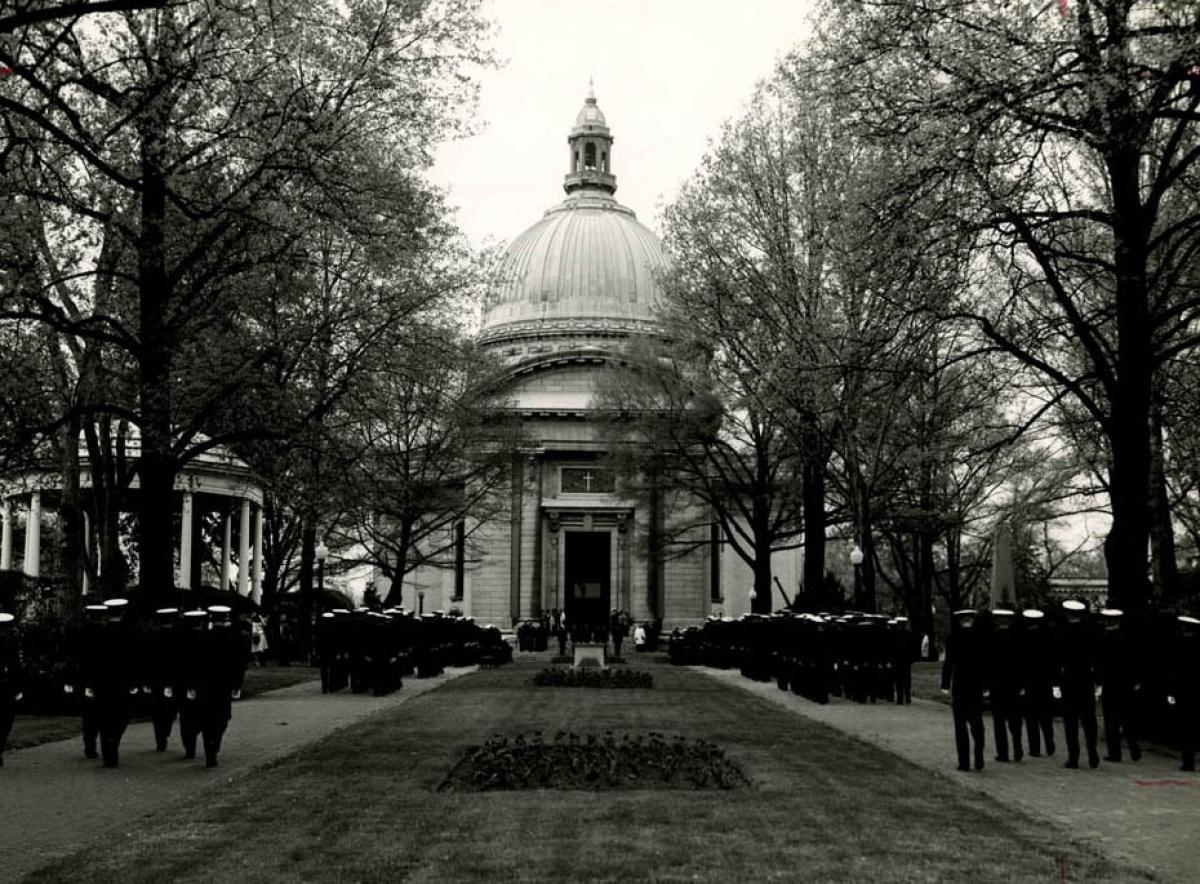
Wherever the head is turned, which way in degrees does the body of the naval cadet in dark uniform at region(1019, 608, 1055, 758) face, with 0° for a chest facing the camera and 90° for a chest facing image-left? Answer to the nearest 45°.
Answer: approximately 180°

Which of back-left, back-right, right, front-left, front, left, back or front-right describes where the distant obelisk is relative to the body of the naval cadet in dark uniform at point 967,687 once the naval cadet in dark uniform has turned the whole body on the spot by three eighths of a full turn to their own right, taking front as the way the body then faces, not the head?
back-left

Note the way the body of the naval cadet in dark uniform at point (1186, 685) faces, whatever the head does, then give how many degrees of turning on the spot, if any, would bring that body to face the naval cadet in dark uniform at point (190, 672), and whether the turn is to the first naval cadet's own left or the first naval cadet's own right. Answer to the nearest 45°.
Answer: approximately 135° to the first naval cadet's own left

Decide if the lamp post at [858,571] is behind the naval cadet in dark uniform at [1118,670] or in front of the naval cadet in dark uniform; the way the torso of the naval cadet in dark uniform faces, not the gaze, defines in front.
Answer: in front

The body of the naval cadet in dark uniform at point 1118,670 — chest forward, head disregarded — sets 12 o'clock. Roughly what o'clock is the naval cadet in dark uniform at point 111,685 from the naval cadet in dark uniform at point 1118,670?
the naval cadet in dark uniform at point 111,685 is roughly at 8 o'clock from the naval cadet in dark uniform at point 1118,670.

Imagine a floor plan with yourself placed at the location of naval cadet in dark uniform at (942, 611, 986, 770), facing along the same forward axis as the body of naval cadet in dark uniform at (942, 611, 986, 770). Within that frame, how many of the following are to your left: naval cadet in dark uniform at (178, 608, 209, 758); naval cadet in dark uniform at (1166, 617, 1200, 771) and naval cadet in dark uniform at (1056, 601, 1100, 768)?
1

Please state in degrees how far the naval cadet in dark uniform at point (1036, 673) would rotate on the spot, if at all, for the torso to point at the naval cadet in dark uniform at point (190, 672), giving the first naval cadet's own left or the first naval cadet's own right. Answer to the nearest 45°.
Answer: approximately 90° to the first naval cadet's own left

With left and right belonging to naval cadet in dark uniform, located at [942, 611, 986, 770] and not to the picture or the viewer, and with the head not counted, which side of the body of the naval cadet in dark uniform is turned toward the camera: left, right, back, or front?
back

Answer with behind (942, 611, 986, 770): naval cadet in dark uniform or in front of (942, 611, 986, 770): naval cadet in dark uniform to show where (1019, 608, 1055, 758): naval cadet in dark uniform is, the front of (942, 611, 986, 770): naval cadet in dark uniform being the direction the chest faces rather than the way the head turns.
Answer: in front

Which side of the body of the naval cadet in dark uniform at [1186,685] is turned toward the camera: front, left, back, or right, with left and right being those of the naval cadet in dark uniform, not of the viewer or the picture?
back

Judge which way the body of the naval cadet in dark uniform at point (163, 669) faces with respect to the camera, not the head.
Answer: away from the camera

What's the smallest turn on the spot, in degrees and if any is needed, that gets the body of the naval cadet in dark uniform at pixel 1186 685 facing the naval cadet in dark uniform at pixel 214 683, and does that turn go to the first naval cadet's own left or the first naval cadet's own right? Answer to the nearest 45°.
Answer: approximately 135° to the first naval cadet's own left

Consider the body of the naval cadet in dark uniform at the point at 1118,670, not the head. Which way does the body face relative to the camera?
away from the camera
